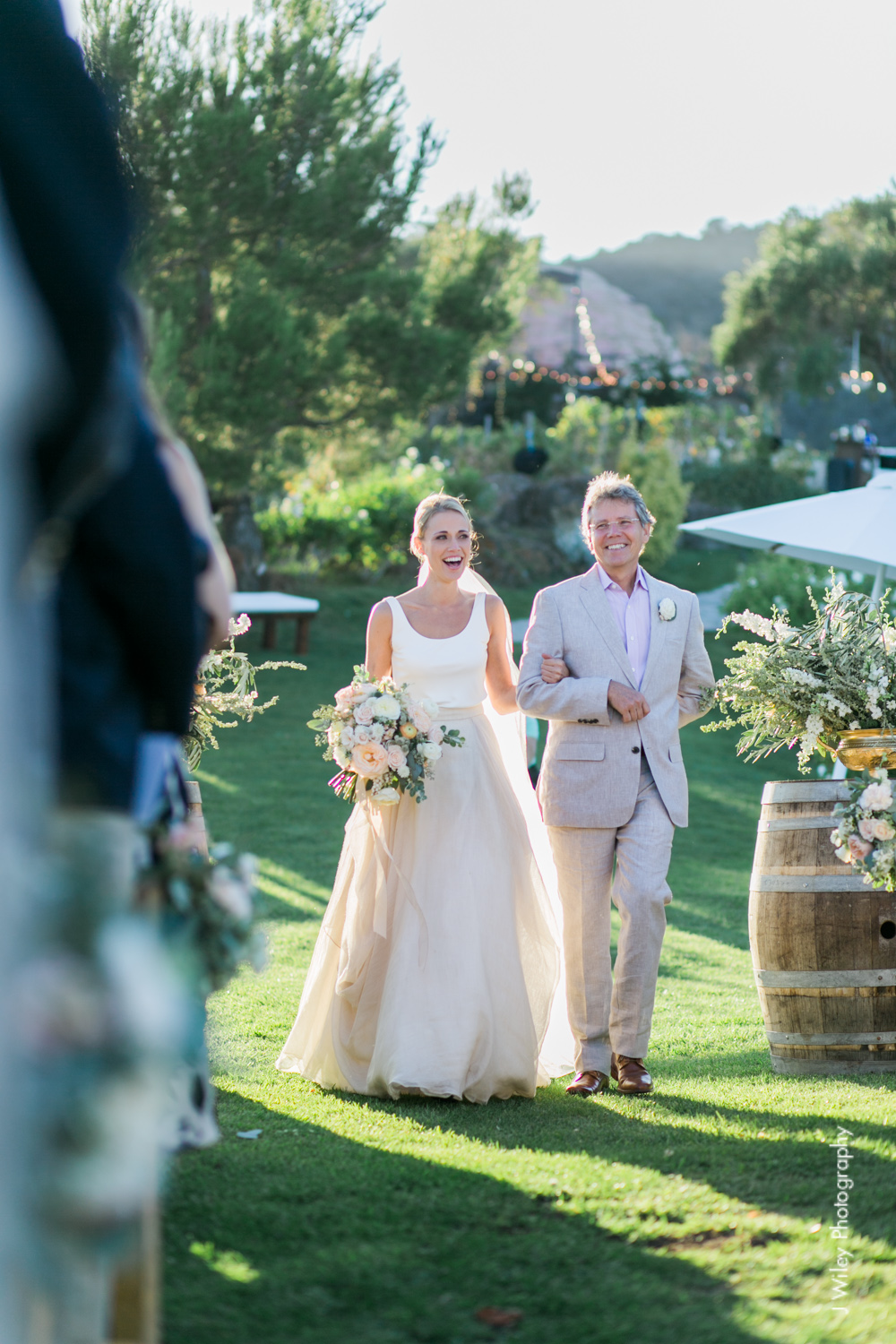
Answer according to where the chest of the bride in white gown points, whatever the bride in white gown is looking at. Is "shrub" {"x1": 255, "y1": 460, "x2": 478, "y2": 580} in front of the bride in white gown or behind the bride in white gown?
behind

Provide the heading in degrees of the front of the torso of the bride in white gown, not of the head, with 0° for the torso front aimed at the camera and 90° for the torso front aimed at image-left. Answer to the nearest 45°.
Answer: approximately 0°

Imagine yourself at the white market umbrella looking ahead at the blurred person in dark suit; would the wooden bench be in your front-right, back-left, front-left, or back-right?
back-right

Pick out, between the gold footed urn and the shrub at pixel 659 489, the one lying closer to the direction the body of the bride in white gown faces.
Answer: the gold footed urn

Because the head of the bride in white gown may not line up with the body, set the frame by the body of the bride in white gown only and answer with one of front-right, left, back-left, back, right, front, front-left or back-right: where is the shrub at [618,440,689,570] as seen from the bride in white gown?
back

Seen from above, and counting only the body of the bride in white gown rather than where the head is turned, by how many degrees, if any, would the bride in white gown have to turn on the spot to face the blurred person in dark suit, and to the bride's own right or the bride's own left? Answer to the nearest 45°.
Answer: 0° — they already face them

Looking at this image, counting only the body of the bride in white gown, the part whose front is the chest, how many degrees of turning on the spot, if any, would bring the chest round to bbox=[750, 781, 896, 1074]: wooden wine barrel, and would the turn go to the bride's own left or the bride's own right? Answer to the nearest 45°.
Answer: approximately 90° to the bride's own left

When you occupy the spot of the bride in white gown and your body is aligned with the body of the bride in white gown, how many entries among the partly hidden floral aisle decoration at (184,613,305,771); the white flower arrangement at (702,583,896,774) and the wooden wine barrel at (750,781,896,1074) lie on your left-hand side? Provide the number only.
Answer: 2

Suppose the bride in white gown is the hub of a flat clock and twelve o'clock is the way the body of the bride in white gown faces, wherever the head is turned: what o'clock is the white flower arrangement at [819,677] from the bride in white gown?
The white flower arrangement is roughly at 9 o'clock from the bride in white gown.

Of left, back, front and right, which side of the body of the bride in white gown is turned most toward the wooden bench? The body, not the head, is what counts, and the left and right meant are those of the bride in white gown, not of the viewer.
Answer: back

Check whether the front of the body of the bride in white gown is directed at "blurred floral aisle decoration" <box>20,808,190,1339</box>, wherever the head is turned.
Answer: yes
